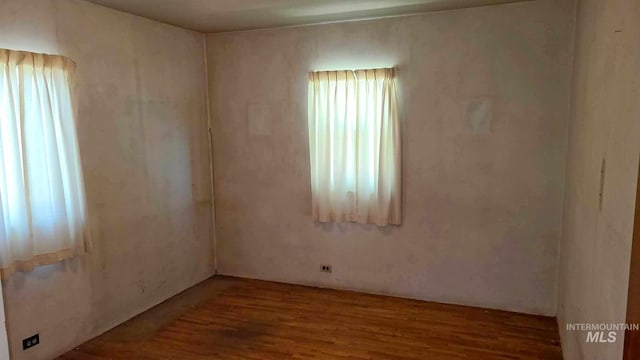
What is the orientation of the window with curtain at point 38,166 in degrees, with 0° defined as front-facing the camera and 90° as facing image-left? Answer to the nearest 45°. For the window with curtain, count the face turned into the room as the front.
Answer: approximately 315°

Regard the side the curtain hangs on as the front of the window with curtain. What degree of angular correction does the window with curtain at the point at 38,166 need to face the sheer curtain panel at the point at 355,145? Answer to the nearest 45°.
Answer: approximately 45° to its left
